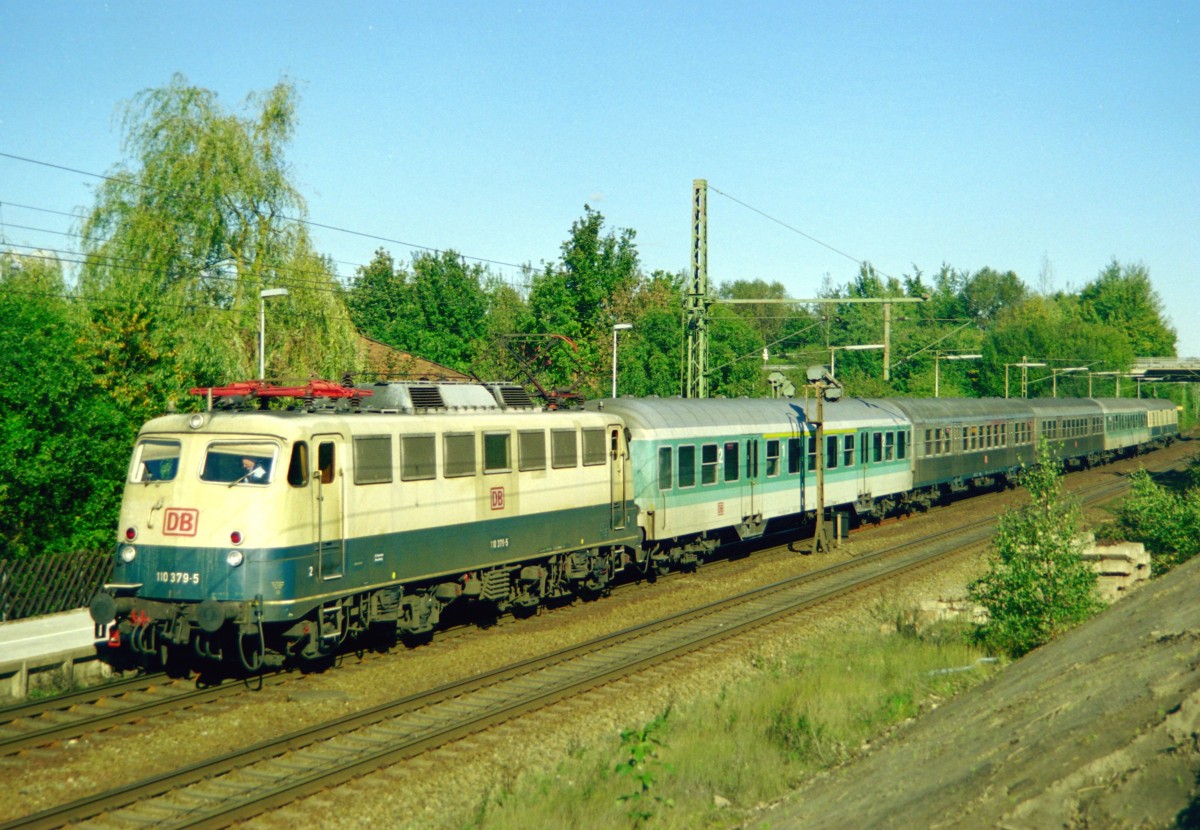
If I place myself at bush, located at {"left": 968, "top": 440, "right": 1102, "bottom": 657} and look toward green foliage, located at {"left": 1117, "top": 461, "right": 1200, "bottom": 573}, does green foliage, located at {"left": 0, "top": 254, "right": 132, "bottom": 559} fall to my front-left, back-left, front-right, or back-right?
back-left

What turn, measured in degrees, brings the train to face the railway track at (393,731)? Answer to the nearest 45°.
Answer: approximately 45° to its left

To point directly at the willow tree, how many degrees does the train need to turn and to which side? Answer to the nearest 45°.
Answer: approximately 90° to its right

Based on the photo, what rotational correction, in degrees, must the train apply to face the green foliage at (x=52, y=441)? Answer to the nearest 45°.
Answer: approximately 90° to its right

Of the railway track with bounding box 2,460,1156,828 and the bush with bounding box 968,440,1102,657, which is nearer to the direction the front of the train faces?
the railway track

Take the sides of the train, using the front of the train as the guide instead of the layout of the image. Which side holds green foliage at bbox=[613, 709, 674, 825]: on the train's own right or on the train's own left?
on the train's own left

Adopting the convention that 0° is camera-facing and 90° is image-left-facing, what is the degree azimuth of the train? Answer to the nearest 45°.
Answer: approximately 45°

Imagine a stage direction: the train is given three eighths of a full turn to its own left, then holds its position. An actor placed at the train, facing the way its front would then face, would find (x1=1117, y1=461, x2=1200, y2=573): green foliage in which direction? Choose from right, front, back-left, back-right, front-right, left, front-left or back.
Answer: front-left
